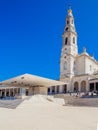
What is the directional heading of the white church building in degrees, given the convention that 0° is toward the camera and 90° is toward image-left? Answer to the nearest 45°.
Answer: approximately 45°

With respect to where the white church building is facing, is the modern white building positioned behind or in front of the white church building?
in front
